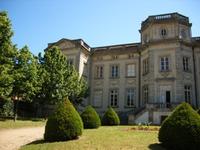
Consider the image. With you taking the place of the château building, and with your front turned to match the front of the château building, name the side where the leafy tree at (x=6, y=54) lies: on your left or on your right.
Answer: on your right

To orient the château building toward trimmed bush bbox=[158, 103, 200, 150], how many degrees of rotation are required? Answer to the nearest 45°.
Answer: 0° — it already faces it

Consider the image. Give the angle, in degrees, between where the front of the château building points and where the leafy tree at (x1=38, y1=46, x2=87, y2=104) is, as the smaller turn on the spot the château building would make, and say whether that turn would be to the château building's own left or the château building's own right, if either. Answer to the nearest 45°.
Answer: approximately 90° to the château building's own right

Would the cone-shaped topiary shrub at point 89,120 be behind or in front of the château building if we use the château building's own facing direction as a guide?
in front

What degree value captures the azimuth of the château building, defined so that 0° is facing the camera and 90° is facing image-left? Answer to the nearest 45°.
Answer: approximately 0°
